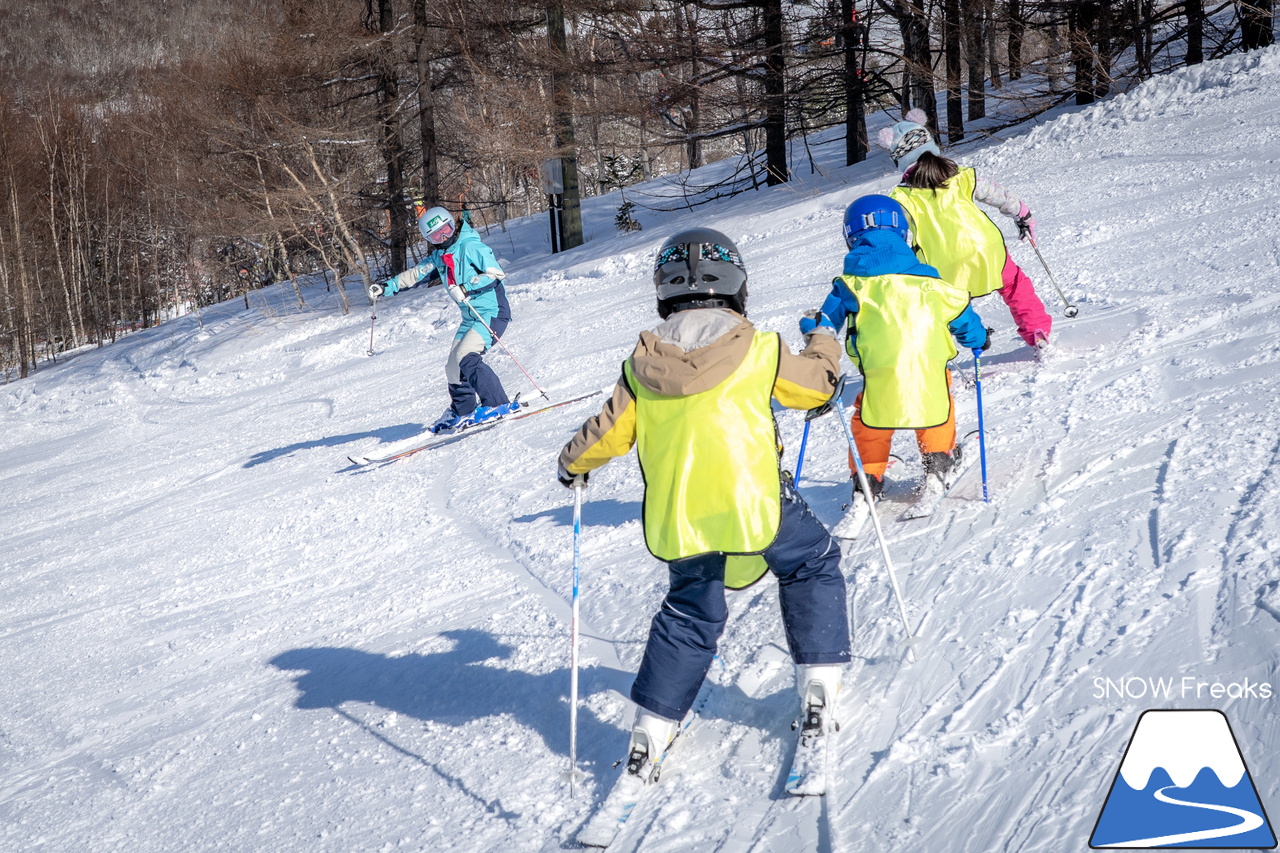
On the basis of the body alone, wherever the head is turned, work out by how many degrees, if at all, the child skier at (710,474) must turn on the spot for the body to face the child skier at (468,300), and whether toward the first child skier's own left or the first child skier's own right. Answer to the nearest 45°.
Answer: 0° — they already face them

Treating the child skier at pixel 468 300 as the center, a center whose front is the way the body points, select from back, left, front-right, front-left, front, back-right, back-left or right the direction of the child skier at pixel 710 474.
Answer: front-left

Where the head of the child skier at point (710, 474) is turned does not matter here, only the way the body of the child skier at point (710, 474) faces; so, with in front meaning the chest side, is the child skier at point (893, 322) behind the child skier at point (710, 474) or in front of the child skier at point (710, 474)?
in front

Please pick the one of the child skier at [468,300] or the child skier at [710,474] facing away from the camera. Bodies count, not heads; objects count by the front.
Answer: the child skier at [710,474]

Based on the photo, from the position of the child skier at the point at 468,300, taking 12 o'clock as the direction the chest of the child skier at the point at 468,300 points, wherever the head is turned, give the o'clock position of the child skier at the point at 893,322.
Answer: the child skier at the point at 893,322 is roughly at 10 o'clock from the child skier at the point at 468,300.

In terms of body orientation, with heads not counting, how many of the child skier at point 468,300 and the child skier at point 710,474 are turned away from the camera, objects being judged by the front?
1

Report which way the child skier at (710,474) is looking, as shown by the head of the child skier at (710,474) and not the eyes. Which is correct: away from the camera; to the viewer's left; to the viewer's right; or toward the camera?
away from the camera

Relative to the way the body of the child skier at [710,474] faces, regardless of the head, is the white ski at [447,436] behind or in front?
in front

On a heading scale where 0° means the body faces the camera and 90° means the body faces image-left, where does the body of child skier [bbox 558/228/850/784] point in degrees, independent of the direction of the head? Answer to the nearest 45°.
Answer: approximately 180°

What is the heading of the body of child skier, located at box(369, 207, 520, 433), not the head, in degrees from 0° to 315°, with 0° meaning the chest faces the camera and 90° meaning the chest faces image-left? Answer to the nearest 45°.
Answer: approximately 45°
